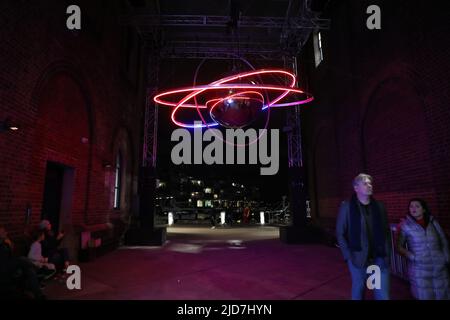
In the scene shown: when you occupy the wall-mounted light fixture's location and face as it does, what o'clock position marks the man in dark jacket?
The man in dark jacket is roughly at 2 o'clock from the wall-mounted light fixture.

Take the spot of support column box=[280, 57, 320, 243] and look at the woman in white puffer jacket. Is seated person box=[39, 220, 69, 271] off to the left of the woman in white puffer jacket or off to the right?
right

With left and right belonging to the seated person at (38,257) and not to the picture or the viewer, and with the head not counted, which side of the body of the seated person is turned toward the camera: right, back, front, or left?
right

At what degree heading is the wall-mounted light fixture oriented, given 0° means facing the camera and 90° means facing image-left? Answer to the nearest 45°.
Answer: approximately 270°

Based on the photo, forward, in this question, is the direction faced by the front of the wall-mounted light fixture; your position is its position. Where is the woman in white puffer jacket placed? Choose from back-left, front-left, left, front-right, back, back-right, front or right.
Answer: front-right

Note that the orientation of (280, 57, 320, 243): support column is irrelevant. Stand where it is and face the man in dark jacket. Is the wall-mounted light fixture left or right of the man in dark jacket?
right

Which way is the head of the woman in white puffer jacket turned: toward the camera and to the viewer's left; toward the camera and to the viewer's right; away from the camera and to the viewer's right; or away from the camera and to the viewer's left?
toward the camera and to the viewer's left

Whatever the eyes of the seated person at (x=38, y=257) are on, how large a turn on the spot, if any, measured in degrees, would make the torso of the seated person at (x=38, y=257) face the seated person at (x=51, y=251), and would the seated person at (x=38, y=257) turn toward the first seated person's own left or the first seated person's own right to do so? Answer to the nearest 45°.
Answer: approximately 90° to the first seated person's own left

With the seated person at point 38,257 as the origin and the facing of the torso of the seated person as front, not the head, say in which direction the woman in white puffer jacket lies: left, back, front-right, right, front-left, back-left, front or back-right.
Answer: front-right

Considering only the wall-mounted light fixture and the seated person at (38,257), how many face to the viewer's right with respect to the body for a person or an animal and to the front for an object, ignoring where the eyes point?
2
